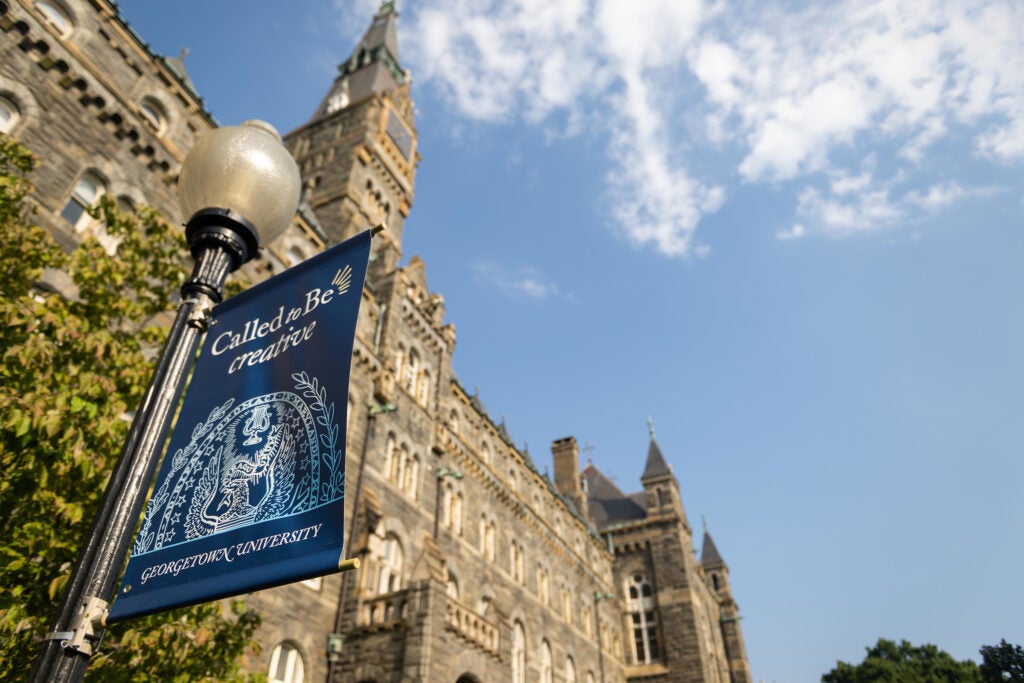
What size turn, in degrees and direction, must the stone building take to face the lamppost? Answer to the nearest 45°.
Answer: approximately 45° to its right

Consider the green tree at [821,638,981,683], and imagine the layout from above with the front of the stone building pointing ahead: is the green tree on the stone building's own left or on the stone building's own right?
on the stone building's own left

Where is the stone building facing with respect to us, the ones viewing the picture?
facing the viewer and to the right of the viewer

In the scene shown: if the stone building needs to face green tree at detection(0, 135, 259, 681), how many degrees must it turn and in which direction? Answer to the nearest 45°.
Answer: approximately 45° to its right

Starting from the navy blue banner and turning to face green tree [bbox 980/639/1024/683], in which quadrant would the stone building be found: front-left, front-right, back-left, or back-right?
front-left

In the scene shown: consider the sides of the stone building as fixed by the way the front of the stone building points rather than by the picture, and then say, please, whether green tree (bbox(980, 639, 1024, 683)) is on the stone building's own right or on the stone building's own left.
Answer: on the stone building's own left
